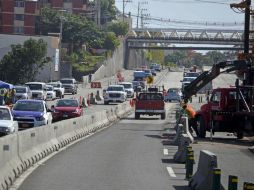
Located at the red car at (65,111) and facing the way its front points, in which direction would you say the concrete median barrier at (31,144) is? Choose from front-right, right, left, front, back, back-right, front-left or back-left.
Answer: front

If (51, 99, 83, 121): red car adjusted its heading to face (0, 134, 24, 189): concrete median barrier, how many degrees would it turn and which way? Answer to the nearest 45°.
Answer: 0° — it already faces it

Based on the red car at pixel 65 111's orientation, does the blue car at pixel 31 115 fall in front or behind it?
in front

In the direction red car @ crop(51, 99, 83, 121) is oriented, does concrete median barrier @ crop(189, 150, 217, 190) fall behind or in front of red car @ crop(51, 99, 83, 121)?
in front

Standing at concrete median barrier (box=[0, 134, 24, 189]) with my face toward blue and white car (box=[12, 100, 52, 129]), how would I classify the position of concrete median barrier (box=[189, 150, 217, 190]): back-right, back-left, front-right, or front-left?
back-right

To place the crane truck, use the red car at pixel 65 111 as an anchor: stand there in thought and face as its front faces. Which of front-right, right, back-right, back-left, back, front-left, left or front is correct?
front-left

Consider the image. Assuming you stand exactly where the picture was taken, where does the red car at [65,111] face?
facing the viewer

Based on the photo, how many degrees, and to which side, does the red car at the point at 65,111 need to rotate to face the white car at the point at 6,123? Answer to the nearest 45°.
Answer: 0° — it already faces it

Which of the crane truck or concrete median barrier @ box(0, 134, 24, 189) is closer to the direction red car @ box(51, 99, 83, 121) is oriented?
the concrete median barrier
